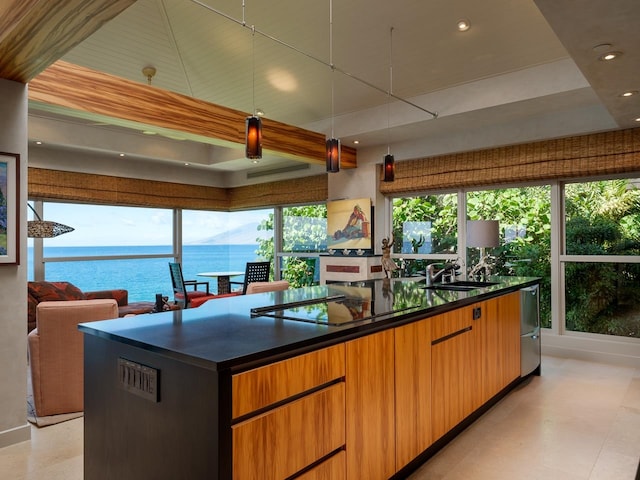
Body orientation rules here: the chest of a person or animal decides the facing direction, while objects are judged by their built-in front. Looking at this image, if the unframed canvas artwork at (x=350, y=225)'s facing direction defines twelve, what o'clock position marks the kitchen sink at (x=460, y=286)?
The kitchen sink is roughly at 10 o'clock from the unframed canvas artwork.

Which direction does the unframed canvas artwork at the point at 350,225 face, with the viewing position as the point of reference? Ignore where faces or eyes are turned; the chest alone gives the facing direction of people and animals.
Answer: facing the viewer and to the left of the viewer

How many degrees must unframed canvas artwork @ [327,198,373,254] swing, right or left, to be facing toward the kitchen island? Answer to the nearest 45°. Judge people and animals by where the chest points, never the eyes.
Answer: approximately 45° to its left

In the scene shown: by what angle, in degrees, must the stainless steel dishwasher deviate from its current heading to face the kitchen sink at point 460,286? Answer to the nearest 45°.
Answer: approximately 135° to its right

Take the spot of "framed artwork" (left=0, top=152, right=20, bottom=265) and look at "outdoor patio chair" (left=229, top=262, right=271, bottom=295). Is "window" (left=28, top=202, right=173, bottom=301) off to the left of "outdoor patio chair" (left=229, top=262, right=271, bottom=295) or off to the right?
left

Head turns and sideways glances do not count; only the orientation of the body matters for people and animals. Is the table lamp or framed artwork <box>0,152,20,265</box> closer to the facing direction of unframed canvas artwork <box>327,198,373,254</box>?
the framed artwork

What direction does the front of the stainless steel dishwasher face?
to the viewer's right

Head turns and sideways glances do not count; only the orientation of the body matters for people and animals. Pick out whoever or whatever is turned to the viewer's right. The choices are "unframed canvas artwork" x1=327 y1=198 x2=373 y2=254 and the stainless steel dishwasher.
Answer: the stainless steel dishwasher

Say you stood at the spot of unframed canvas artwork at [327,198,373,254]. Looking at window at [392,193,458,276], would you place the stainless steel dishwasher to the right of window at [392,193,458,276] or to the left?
right

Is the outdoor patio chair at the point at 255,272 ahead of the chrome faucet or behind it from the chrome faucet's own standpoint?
behind
